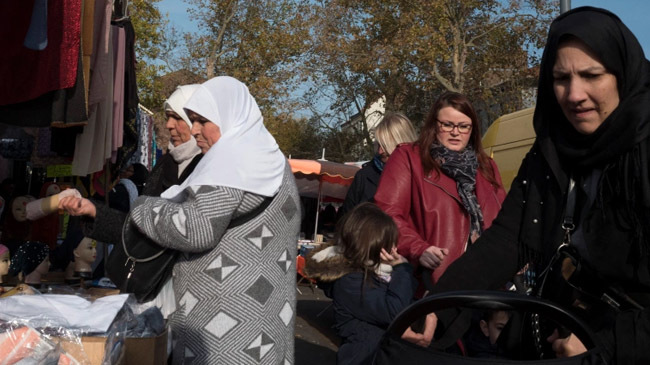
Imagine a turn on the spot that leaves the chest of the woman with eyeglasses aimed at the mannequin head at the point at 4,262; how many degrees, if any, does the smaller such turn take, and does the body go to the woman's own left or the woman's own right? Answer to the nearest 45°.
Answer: approximately 135° to the woman's own right

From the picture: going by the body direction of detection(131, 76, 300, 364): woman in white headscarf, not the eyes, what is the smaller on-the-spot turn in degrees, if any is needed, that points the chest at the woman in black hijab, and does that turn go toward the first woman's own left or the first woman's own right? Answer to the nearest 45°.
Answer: approximately 135° to the first woman's own left

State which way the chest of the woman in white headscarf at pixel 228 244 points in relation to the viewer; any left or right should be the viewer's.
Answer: facing to the left of the viewer

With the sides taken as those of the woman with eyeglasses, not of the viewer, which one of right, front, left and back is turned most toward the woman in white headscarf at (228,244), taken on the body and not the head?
right

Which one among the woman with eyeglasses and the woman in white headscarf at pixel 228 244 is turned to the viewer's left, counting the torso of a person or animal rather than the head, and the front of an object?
the woman in white headscarf

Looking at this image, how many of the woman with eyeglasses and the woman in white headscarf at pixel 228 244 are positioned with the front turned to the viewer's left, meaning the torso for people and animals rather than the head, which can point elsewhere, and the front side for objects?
1

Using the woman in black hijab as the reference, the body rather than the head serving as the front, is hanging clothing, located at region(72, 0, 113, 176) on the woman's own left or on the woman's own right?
on the woman's own right

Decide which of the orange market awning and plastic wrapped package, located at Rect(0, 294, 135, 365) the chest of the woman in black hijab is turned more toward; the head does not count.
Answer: the plastic wrapped package

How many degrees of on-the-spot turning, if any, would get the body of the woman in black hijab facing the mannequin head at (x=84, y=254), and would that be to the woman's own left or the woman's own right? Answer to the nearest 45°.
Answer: approximately 90° to the woman's own right

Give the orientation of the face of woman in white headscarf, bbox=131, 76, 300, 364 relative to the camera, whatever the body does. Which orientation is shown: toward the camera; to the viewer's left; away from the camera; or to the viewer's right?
to the viewer's left

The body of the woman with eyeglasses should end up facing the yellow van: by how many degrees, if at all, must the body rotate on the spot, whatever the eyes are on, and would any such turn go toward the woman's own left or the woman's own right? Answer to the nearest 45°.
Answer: approximately 135° to the woman's own left
